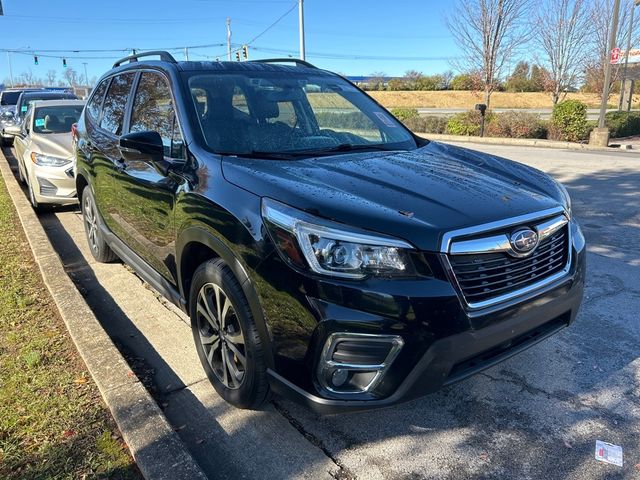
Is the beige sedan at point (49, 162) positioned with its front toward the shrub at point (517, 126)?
no

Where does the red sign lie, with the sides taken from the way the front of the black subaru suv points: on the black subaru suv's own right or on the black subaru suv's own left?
on the black subaru suv's own left

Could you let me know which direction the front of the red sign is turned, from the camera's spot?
facing the viewer

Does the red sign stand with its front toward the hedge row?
no

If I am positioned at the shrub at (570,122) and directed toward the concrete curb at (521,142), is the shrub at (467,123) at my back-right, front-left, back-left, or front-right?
front-right

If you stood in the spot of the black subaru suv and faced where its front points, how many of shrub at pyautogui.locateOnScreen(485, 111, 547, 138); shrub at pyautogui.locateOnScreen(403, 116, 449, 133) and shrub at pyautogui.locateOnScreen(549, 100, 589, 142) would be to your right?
0

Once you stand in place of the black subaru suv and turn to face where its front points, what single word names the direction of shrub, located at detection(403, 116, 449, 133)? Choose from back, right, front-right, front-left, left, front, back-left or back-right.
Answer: back-left

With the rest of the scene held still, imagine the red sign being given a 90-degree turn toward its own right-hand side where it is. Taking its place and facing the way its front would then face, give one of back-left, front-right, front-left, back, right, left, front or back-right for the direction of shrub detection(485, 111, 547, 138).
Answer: front-right

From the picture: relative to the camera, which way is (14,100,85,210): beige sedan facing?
toward the camera

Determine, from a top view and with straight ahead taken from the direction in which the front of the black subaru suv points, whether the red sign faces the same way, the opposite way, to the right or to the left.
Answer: to the right

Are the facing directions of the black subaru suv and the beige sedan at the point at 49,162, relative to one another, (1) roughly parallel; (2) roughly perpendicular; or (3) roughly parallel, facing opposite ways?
roughly parallel

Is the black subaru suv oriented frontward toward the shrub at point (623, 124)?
no

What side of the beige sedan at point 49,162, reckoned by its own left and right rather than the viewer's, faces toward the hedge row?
left

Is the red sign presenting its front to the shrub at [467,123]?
no

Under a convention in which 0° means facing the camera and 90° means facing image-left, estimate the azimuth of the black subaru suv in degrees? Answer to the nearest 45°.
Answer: approximately 315°

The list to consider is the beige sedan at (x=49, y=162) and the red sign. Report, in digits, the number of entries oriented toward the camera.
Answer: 2

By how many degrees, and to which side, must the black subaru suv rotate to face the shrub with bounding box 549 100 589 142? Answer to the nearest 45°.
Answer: approximately 90° to its left
